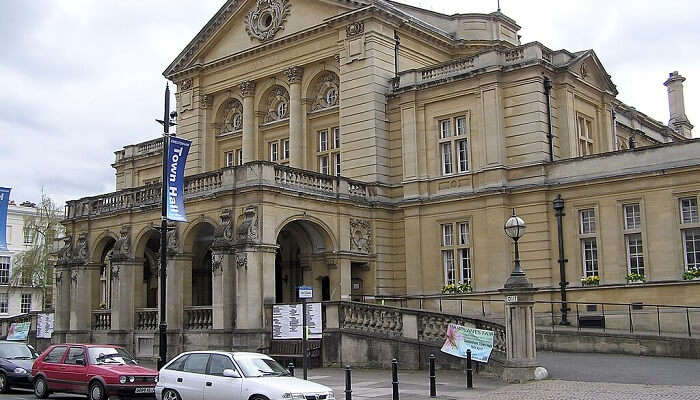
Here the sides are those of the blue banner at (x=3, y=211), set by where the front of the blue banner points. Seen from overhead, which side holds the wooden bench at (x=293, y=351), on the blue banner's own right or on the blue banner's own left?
on the blue banner's own left

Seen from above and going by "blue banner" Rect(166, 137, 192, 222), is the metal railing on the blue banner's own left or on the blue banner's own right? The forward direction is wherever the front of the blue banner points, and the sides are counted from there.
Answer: on the blue banner's own left

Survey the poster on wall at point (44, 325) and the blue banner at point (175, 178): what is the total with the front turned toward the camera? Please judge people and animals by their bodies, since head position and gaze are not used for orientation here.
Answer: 2

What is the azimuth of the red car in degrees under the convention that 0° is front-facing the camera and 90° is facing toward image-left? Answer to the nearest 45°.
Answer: approximately 315°

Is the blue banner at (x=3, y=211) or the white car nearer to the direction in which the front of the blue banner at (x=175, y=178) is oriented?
the white car

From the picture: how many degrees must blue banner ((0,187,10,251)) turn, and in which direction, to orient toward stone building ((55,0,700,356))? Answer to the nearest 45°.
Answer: approximately 90° to its left

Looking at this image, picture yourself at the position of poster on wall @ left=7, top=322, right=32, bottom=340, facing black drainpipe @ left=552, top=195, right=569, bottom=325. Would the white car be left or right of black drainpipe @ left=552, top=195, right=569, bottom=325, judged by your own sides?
right

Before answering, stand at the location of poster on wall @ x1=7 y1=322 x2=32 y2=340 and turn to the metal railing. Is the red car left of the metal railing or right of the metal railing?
right

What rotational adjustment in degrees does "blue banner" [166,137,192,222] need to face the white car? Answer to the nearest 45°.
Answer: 0° — it already faces it
